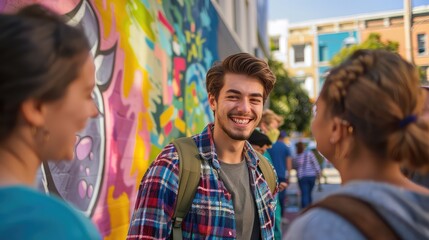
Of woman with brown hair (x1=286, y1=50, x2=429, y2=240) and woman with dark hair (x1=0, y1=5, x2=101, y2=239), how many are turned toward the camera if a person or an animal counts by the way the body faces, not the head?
0

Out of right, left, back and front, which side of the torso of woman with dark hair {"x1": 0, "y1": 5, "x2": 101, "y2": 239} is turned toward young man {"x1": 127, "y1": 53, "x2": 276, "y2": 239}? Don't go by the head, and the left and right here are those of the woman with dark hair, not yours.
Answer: front

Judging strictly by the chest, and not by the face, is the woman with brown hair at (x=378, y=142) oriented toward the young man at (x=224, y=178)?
yes

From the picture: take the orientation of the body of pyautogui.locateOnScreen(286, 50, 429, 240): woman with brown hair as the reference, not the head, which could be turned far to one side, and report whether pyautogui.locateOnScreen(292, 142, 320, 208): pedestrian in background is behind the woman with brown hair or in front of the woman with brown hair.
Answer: in front

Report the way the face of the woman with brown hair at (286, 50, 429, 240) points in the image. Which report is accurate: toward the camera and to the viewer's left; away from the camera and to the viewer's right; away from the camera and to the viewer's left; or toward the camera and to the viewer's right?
away from the camera and to the viewer's left

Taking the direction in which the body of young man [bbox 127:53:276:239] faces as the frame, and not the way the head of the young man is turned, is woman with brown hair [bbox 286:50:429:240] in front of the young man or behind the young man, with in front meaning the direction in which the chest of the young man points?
in front

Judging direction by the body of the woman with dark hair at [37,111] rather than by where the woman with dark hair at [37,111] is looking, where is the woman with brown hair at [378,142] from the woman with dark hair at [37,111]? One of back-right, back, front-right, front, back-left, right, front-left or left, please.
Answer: front-right

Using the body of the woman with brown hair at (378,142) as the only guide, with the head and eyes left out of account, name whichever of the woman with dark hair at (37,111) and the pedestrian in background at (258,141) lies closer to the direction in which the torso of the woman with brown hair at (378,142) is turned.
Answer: the pedestrian in background

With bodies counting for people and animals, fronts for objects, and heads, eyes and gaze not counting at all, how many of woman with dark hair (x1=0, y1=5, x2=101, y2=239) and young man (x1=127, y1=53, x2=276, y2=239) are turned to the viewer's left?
0

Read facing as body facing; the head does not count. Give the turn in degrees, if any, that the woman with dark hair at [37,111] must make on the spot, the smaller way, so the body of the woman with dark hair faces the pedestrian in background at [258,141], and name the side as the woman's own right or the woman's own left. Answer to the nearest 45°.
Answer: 0° — they already face them

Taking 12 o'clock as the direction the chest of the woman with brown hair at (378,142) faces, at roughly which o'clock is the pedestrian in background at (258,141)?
The pedestrian in background is roughly at 1 o'clock from the woman with brown hair.

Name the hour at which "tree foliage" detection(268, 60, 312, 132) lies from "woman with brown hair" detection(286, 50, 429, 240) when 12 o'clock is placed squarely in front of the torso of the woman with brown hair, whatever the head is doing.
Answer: The tree foliage is roughly at 1 o'clock from the woman with brown hair.

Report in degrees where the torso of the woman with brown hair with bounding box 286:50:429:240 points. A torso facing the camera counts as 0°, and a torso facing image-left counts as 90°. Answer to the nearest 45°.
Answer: approximately 135°

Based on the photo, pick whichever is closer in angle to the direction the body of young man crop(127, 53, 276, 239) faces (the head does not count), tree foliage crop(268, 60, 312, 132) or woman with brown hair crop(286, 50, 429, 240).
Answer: the woman with brown hair

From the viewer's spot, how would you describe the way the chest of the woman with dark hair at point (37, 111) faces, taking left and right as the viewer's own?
facing away from the viewer and to the right of the viewer

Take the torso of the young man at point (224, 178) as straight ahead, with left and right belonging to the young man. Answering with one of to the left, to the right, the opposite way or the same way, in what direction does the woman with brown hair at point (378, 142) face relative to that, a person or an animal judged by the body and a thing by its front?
the opposite way

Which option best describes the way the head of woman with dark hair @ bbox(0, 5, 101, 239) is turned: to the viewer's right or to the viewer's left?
to the viewer's right

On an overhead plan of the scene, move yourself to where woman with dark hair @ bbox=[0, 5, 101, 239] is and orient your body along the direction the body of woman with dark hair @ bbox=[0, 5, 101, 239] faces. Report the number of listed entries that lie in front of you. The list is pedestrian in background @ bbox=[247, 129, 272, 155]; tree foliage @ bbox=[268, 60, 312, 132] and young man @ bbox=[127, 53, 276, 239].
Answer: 3

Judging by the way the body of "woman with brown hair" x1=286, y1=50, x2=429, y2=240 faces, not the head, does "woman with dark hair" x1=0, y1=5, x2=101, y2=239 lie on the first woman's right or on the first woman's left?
on the first woman's left

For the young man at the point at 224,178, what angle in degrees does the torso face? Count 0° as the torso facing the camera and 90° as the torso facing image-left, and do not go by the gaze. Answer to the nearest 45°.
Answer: approximately 315°
